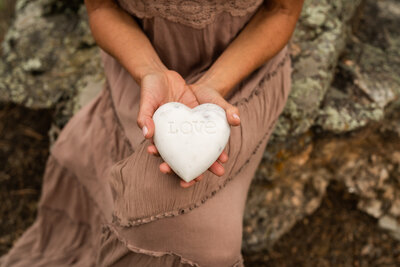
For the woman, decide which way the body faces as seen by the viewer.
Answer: toward the camera
